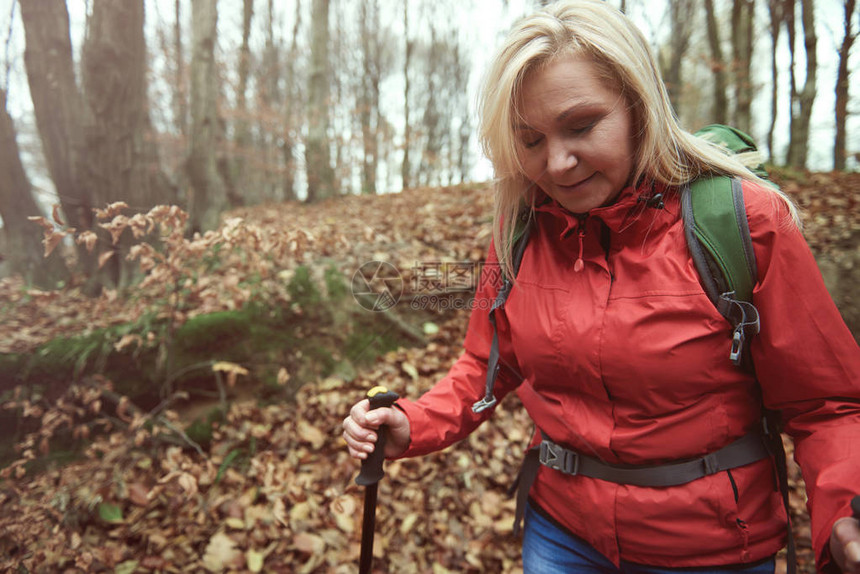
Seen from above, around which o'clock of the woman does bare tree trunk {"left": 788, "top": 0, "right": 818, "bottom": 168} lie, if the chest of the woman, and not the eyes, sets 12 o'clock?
The bare tree trunk is roughly at 5 o'clock from the woman.

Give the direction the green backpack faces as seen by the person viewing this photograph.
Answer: facing away from the viewer and to the right of the viewer

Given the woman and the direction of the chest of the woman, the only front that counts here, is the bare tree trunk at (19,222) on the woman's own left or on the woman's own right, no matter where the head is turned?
on the woman's own right

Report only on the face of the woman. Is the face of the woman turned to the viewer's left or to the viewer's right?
to the viewer's left

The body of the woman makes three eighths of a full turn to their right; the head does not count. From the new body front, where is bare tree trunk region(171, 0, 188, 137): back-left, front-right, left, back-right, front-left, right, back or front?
front-left

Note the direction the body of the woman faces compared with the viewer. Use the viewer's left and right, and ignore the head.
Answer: facing the viewer and to the left of the viewer

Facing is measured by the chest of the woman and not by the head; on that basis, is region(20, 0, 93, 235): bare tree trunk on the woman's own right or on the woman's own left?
on the woman's own right

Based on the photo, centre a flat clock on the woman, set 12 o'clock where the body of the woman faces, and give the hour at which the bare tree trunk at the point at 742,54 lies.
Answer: The bare tree trunk is roughly at 5 o'clock from the woman.
